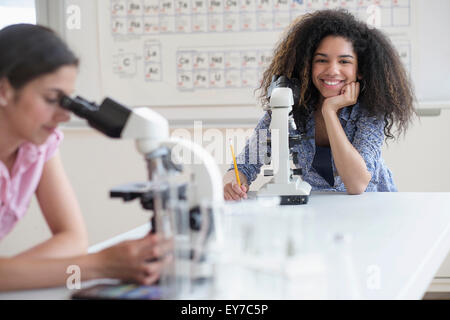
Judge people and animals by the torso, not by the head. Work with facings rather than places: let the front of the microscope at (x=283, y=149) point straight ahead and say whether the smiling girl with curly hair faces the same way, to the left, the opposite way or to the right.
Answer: the opposite way

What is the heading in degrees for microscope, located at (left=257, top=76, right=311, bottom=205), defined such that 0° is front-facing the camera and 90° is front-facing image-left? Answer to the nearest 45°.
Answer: approximately 180°

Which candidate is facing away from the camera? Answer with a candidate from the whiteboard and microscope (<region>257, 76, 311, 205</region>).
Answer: the microscope

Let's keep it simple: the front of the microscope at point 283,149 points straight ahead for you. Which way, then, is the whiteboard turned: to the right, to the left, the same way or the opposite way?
the opposite way

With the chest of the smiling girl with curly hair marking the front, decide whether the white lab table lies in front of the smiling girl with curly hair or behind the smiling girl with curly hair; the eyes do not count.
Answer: in front

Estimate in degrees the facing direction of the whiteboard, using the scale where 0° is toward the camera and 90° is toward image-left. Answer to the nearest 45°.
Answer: approximately 0°

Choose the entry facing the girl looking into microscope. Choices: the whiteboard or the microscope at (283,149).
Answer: the whiteboard

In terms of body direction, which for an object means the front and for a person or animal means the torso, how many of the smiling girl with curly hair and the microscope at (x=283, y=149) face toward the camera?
1

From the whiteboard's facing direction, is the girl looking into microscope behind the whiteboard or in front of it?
in front

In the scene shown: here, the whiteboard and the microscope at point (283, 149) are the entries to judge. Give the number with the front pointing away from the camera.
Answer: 1

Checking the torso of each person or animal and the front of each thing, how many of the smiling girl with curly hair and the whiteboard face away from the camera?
0
